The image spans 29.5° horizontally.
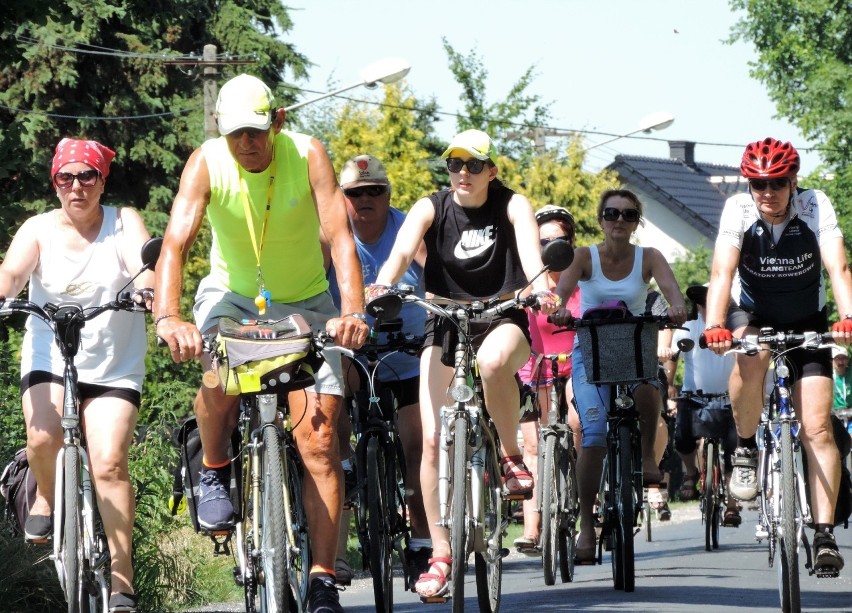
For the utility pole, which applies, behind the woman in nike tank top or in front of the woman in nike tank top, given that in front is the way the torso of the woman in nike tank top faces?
behind

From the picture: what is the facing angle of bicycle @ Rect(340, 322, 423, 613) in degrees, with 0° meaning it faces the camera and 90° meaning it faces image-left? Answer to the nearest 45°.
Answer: approximately 0°
